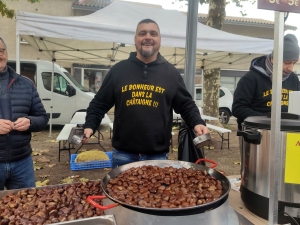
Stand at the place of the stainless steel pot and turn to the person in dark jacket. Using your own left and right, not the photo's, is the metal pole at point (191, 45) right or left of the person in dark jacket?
right

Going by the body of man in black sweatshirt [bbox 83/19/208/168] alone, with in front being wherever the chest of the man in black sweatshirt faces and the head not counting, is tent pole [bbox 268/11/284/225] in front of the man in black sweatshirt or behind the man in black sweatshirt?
in front

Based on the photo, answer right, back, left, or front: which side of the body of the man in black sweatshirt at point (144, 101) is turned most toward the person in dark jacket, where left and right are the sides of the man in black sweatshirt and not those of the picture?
right

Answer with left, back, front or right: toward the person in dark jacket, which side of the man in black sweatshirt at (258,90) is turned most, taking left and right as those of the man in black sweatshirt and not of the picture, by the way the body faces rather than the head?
right

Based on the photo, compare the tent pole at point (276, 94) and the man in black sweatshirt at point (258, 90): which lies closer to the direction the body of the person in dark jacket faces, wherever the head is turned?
the tent pole
